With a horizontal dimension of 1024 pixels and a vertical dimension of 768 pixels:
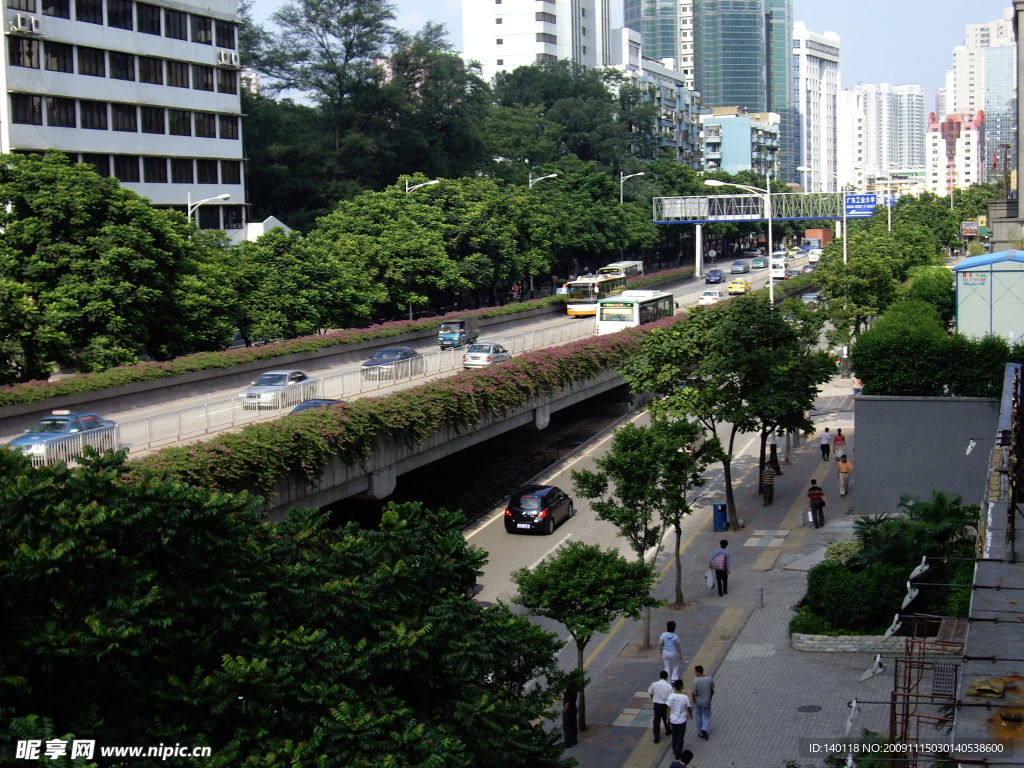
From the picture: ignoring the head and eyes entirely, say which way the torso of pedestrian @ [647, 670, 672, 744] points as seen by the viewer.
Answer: away from the camera

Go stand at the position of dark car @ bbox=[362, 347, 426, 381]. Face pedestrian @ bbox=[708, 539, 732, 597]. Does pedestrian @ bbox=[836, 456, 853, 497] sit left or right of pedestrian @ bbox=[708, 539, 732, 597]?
left

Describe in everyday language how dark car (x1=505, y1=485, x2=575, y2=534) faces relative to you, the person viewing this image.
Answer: facing away from the viewer and to the right of the viewer

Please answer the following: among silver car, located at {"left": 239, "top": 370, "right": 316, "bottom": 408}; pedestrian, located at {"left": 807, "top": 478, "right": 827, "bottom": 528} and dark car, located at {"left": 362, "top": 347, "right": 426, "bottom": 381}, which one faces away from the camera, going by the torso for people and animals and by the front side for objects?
the pedestrian

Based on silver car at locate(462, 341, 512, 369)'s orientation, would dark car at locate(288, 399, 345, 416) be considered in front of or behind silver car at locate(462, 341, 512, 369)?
behind

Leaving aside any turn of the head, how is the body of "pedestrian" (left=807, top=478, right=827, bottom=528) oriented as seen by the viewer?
away from the camera

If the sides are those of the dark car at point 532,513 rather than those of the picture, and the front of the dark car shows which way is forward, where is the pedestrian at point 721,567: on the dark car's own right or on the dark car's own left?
on the dark car's own right

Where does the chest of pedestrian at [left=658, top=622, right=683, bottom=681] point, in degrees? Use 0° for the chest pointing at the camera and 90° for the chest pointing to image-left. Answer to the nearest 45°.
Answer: approximately 180°

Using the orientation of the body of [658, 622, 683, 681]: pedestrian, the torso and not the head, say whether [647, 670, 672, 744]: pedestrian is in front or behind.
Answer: behind

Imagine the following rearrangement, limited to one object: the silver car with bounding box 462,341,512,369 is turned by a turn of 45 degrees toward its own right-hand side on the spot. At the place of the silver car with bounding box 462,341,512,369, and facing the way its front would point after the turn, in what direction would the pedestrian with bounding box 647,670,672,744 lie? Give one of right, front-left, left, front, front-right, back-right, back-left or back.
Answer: right
